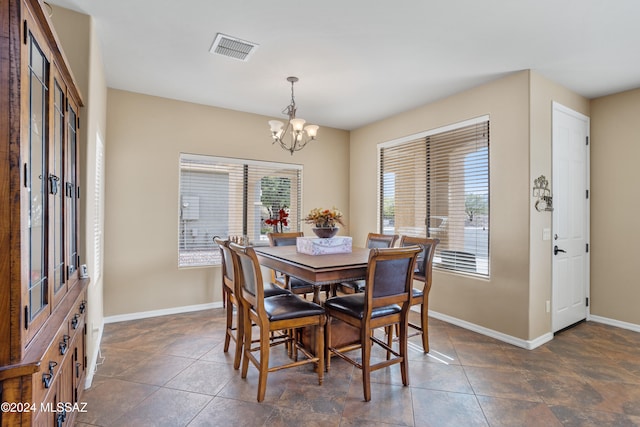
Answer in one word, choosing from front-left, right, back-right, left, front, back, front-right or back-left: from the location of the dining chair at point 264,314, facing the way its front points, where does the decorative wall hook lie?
front-right

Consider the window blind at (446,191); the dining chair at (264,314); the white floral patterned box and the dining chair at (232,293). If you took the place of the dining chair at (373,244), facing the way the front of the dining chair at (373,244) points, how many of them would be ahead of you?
3

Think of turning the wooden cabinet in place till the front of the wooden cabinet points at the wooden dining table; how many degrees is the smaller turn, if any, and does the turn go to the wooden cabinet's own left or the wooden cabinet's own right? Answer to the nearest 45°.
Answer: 0° — it already faces it

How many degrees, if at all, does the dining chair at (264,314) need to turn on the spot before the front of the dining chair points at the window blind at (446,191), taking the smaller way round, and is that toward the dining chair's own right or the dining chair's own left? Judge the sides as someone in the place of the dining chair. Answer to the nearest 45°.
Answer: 0° — it already faces it

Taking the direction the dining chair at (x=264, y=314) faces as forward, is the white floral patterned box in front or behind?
in front

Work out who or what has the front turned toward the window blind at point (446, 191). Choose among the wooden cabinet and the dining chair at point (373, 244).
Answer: the wooden cabinet

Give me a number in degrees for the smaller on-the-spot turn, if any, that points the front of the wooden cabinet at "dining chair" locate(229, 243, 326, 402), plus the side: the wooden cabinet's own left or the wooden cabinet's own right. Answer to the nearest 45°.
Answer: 0° — it already faces it

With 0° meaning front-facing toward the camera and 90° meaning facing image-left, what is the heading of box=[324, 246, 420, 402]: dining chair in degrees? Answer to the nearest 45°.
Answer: approximately 135°

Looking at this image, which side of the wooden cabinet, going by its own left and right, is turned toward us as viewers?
right

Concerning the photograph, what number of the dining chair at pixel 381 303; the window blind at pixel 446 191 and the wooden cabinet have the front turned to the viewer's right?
1

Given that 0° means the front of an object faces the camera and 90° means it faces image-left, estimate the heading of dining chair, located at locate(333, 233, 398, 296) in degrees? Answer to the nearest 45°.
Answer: approximately 45°

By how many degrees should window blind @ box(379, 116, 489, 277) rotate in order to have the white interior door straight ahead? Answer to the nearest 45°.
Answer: approximately 135° to its left

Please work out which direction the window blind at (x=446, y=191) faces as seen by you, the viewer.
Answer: facing the viewer and to the left of the viewer

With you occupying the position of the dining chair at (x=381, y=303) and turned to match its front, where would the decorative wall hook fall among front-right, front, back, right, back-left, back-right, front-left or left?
right

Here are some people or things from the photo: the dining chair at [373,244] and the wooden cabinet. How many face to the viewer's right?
1

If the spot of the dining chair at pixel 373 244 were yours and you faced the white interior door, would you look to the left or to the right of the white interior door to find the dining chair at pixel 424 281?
right
